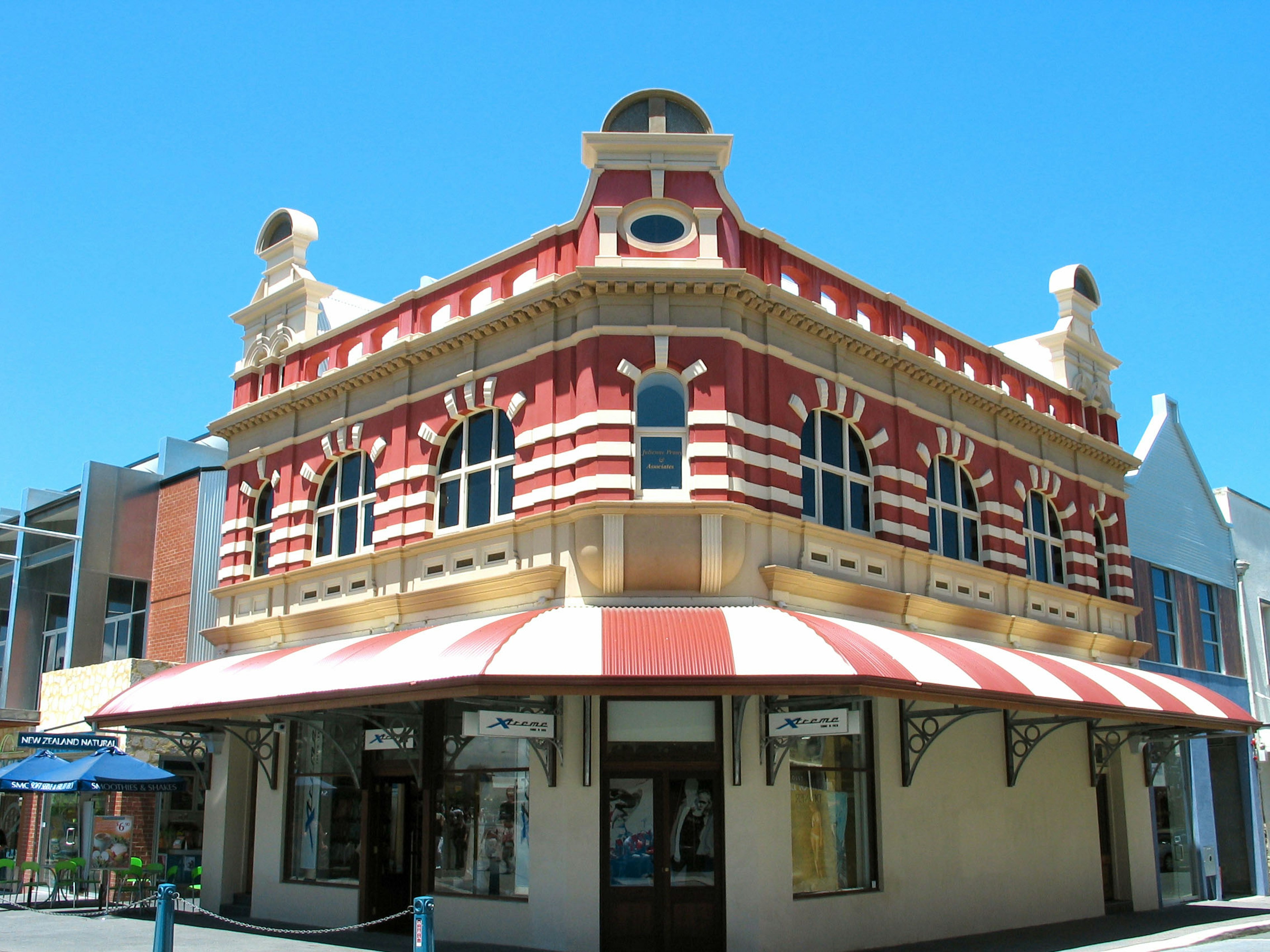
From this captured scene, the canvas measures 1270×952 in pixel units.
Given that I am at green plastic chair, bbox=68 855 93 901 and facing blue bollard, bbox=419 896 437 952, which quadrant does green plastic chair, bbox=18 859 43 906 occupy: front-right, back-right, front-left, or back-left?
back-right

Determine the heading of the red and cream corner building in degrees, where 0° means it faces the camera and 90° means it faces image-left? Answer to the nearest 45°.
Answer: approximately 0°

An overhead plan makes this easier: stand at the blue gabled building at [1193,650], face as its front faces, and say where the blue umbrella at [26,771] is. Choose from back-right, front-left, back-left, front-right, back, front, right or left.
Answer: right

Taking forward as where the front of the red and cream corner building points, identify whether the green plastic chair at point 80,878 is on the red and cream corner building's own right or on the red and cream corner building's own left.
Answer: on the red and cream corner building's own right

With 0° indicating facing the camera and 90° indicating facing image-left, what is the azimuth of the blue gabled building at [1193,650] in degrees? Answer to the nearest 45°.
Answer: approximately 315°

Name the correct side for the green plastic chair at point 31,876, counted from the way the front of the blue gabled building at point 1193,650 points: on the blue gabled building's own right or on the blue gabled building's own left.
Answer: on the blue gabled building's own right

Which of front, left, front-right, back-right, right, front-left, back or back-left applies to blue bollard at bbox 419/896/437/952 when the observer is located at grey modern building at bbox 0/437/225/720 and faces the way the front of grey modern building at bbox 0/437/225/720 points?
front-left
